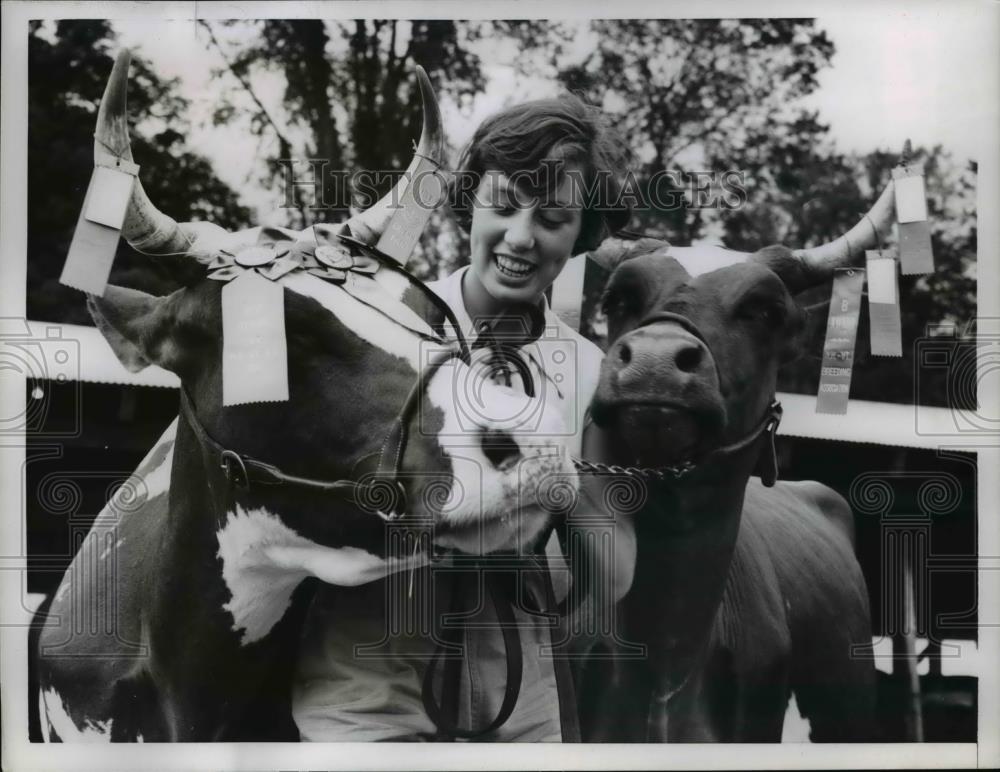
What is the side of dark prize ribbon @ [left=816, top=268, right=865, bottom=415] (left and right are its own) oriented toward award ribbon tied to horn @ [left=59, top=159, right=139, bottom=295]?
right

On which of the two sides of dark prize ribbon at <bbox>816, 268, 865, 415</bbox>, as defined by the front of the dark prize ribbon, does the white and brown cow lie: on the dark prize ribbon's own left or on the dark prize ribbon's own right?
on the dark prize ribbon's own right

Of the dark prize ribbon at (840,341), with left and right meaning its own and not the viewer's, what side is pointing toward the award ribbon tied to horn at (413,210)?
right

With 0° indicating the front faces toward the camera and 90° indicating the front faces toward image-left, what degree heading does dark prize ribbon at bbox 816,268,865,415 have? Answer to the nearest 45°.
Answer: approximately 0°
